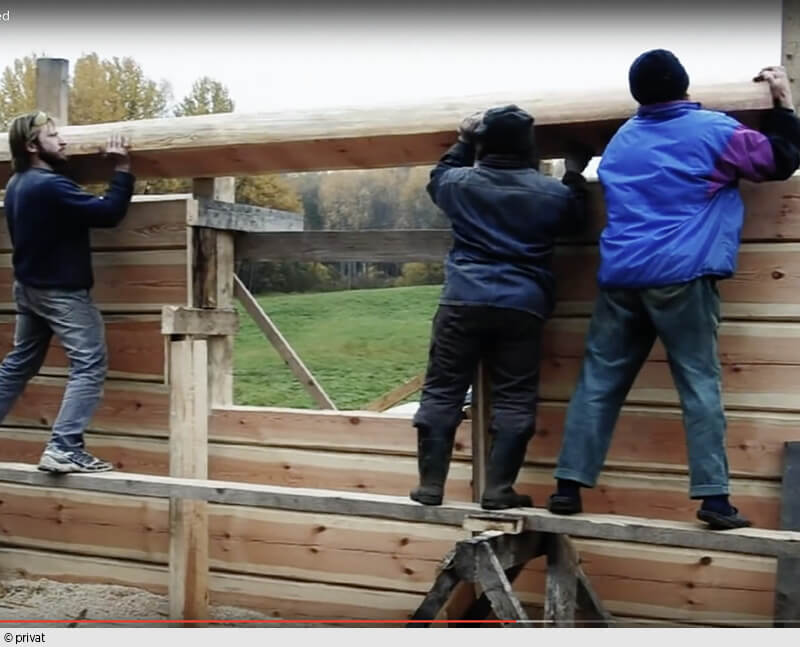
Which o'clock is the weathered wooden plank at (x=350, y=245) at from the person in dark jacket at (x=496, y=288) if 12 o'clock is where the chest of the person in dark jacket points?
The weathered wooden plank is roughly at 11 o'clock from the person in dark jacket.

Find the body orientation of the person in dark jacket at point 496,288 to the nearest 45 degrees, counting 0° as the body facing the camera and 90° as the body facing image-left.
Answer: approximately 180°

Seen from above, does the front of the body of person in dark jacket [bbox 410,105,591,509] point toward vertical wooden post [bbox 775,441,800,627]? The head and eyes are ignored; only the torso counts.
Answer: no

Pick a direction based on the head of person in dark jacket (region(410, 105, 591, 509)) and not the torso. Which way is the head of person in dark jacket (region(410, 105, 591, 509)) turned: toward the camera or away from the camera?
away from the camera

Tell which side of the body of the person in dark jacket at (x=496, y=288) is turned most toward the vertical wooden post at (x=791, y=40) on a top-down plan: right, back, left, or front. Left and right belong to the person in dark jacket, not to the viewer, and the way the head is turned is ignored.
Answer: right

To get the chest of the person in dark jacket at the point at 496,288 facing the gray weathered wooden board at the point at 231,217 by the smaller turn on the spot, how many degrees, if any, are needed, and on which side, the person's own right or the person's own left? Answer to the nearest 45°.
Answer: approximately 45° to the person's own left

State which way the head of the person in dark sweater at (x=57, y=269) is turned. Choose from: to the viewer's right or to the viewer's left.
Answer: to the viewer's right

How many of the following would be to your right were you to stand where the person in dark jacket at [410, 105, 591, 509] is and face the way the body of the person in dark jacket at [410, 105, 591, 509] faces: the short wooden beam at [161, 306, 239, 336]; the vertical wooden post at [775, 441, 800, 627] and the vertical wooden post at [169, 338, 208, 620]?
1

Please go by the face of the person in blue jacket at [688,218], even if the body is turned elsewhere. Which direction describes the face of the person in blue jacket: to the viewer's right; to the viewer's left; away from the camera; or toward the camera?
away from the camera

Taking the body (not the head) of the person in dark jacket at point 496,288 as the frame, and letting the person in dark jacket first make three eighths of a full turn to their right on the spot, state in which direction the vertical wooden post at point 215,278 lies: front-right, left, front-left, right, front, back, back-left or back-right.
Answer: back
